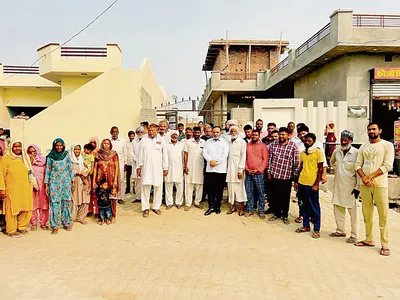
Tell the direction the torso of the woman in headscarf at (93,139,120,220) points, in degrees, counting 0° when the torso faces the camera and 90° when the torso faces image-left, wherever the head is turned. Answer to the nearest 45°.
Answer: approximately 0°

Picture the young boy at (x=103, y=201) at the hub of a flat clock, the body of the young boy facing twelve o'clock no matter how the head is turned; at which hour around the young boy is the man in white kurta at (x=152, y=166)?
The man in white kurta is roughly at 8 o'clock from the young boy.

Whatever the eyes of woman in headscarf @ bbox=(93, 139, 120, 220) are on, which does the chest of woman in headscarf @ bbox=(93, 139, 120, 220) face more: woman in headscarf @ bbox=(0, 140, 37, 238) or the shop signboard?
the woman in headscarf

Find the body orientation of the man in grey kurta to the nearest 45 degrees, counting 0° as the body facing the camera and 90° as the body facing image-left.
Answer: approximately 45°

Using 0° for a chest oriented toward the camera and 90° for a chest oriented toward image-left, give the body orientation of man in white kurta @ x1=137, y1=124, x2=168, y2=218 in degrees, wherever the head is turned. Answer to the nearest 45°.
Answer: approximately 0°

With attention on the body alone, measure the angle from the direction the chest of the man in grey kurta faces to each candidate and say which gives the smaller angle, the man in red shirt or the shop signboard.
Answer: the man in red shirt

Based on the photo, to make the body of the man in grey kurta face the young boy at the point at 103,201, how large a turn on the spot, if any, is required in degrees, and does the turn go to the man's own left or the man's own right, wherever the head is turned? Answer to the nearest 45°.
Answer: approximately 45° to the man's own right

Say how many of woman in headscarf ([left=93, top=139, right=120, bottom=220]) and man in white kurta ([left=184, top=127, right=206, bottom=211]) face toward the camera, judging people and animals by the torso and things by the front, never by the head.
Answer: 2

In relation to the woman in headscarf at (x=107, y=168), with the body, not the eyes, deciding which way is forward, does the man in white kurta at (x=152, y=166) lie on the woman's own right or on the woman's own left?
on the woman's own left

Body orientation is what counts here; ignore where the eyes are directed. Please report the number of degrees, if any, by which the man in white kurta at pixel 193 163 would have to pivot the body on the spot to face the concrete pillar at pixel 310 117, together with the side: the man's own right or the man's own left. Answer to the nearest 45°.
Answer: approximately 135° to the man's own left
